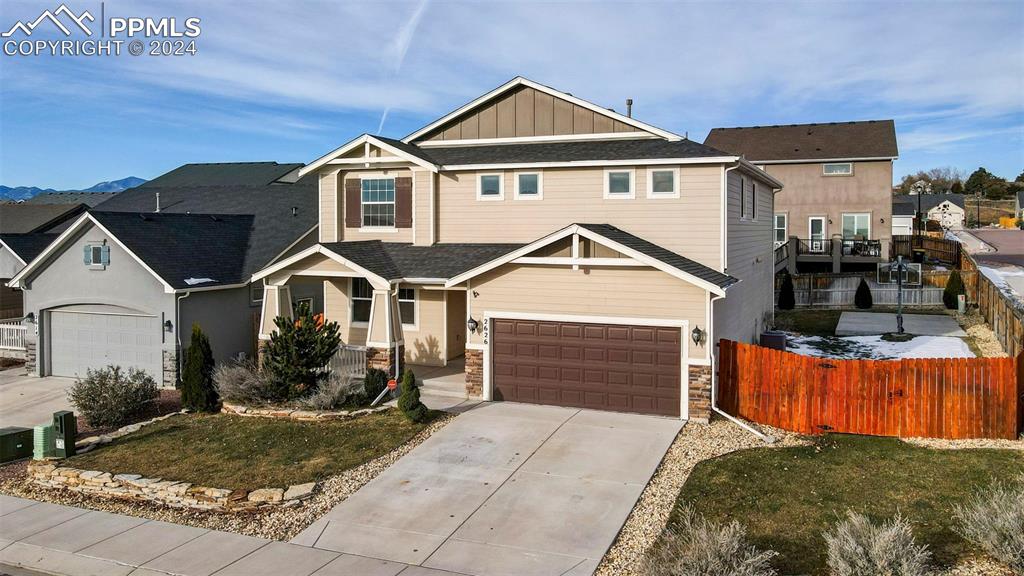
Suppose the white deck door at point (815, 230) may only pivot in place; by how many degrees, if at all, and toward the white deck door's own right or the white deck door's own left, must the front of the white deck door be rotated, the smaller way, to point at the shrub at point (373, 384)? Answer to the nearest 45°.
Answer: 0° — it already faces it

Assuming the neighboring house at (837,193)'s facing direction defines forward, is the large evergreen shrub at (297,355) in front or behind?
behind

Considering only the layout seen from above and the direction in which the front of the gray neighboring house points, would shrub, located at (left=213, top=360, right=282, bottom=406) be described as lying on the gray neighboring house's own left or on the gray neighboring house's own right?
on the gray neighboring house's own left

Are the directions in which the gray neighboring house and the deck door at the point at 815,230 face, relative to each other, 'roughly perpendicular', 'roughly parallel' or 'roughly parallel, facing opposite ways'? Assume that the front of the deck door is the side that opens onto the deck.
roughly parallel

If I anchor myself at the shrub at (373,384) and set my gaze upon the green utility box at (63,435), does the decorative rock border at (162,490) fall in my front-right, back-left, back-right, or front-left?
front-left

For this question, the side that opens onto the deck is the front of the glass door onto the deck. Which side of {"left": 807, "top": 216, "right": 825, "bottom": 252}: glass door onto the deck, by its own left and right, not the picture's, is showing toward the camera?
front

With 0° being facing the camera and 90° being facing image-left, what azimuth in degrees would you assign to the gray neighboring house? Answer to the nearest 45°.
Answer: approximately 45°

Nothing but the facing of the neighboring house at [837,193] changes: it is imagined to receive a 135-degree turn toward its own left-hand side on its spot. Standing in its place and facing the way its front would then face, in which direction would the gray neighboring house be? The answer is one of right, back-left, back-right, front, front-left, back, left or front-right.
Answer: front

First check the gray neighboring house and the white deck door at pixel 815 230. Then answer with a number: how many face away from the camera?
0

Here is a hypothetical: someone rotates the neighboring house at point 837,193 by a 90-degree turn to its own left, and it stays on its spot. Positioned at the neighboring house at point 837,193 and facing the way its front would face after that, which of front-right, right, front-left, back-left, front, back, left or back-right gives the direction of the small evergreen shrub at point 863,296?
left

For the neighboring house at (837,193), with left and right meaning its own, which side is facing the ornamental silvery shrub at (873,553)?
back

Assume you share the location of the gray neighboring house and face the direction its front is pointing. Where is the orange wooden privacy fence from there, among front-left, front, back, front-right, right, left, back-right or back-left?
left

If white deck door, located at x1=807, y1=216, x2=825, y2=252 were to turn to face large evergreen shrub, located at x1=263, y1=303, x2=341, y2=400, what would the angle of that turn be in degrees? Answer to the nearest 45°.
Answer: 0° — it already faces it

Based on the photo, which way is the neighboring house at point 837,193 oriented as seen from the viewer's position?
away from the camera

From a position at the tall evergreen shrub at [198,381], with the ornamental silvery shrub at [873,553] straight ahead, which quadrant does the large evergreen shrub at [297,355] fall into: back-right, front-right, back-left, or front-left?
front-left

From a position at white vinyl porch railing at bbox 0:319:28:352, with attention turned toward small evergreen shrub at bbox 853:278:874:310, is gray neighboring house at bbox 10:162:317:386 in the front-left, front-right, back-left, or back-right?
front-right

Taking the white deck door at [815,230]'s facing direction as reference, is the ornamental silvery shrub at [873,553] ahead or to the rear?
ahead

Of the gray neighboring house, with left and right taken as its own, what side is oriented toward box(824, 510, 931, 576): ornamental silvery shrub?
left
